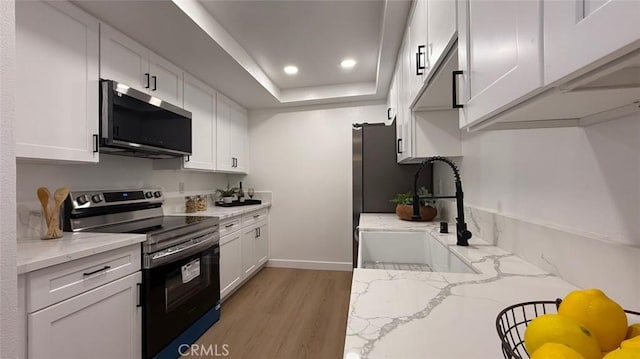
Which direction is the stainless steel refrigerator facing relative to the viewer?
to the viewer's left

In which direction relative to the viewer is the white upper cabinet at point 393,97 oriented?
to the viewer's left

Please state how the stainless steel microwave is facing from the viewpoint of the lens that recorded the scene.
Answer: facing the viewer and to the right of the viewer

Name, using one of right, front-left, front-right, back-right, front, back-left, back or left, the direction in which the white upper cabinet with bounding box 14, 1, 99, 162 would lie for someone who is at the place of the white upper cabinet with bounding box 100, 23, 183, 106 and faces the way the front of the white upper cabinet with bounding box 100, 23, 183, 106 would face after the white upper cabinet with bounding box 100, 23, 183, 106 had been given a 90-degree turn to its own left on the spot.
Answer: back

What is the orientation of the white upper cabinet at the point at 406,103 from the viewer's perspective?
to the viewer's left

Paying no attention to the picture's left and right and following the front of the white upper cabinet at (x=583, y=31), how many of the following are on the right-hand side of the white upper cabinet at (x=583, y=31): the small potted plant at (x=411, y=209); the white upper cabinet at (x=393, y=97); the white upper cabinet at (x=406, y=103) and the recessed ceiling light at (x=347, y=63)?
4

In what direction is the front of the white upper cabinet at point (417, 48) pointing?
to the viewer's left

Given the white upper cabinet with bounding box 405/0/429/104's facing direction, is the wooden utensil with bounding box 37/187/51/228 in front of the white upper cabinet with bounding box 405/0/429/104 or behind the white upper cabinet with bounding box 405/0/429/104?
in front

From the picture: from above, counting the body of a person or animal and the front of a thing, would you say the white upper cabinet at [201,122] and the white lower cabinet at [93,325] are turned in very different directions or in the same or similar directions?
same or similar directions

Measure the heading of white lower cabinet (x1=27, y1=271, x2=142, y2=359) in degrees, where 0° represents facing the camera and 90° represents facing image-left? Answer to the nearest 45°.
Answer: approximately 315°

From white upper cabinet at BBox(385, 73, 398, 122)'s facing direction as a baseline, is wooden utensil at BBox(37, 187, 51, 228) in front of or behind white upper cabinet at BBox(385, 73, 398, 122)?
in front

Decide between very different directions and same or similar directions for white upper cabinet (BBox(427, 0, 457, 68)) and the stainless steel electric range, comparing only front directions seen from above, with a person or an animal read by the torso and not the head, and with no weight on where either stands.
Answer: very different directions

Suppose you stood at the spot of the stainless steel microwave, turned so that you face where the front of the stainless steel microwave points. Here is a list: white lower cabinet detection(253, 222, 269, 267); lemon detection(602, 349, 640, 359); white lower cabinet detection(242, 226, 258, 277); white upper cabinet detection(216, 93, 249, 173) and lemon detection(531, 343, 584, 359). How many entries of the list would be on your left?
3

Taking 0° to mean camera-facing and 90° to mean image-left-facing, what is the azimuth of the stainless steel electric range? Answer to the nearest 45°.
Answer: approximately 315°

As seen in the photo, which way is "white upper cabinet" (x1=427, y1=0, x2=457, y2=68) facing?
to the viewer's left
